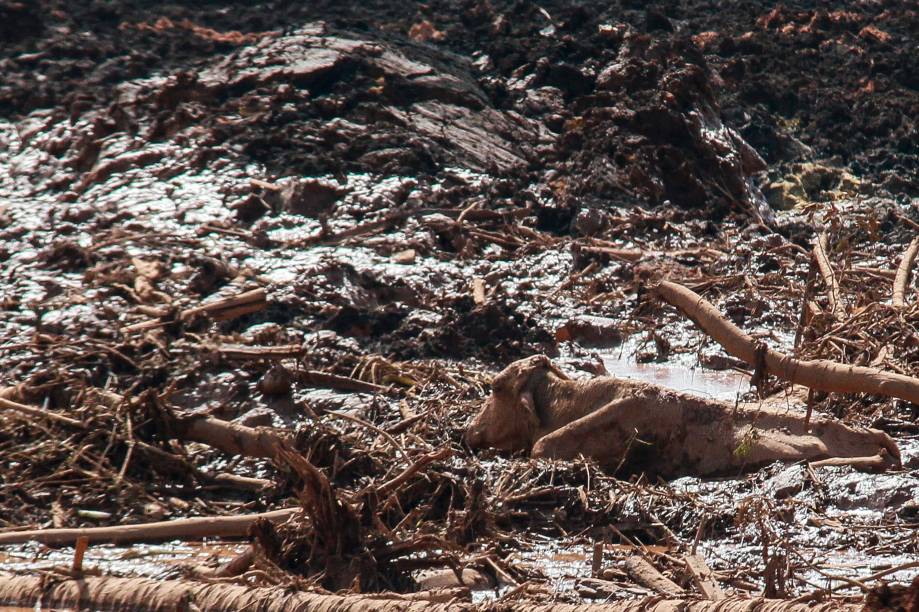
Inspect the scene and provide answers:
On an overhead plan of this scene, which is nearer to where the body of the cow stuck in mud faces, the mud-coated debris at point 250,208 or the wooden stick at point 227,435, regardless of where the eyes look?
the wooden stick

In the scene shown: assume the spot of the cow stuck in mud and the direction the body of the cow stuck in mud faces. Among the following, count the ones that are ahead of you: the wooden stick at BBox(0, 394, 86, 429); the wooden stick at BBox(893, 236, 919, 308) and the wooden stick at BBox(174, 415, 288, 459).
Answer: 2

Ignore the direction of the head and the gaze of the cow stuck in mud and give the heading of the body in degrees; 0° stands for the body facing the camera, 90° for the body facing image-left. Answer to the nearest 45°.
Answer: approximately 90°

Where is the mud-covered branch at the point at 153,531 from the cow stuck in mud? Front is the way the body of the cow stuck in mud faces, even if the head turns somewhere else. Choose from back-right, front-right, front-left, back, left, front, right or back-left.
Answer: front-left

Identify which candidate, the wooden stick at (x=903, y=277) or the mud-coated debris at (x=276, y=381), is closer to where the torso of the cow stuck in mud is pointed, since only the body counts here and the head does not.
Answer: the mud-coated debris

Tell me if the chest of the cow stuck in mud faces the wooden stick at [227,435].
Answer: yes

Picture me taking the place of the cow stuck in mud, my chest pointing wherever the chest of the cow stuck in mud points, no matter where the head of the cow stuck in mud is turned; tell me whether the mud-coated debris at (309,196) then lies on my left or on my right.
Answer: on my right

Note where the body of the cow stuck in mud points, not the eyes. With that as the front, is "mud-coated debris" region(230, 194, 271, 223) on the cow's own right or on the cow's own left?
on the cow's own right

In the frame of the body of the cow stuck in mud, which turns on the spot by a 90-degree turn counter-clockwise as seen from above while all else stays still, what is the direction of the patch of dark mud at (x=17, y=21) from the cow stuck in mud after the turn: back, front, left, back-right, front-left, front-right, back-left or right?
back-right

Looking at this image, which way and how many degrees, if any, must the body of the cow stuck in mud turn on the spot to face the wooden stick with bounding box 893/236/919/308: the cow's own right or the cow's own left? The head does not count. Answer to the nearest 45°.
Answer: approximately 135° to the cow's own right

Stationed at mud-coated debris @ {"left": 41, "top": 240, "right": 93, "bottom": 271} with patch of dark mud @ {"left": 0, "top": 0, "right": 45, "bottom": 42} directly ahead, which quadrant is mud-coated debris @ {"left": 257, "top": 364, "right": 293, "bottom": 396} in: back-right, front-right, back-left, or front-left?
back-right

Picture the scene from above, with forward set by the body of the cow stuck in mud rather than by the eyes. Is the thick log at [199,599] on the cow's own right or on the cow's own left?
on the cow's own left

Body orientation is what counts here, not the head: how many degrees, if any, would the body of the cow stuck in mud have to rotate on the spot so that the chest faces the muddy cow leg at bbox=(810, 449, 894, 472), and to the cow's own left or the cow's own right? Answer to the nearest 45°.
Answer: approximately 180°

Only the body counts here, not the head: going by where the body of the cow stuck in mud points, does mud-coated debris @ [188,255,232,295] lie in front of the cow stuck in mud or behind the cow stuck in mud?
in front
